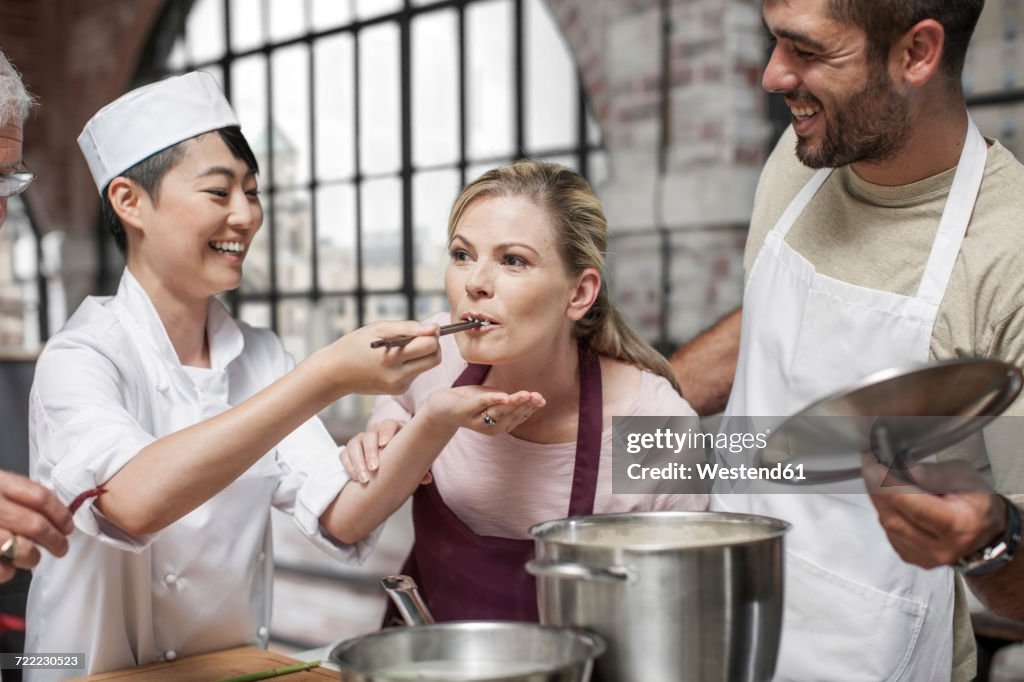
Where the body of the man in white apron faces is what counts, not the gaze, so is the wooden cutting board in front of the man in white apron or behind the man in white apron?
in front

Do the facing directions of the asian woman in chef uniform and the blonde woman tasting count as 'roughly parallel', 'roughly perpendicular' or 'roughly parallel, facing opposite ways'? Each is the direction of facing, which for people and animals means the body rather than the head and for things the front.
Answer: roughly perpendicular

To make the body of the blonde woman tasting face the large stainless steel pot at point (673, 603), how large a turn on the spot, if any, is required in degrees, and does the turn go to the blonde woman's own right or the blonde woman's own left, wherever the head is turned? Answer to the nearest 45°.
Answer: approximately 45° to the blonde woman's own left

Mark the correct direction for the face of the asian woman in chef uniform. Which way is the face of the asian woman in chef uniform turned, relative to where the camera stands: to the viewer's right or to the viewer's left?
to the viewer's right

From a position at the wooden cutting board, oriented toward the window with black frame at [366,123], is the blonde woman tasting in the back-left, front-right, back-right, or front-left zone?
front-right

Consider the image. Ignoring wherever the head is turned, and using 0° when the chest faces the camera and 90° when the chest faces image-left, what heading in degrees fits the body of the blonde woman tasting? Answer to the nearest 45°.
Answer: approximately 45°

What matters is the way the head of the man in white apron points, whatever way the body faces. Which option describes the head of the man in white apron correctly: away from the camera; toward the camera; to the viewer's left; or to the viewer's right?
to the viewer's left

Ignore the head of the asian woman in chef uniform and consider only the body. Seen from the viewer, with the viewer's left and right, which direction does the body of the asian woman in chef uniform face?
facing the viewer and to the right of the viewer

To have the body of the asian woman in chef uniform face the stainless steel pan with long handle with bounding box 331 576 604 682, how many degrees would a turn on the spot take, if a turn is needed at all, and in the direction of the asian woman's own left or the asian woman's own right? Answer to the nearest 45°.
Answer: approximately 45° to the asian woman's own right

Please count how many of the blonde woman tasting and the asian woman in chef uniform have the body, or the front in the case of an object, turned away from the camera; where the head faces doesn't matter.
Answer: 0

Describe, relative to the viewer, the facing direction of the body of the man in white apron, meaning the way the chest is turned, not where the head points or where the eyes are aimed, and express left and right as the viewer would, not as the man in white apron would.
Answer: facing the viewer and to the left of the viewer

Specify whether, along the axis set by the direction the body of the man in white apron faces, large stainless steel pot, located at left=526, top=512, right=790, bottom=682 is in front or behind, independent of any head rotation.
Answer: in front

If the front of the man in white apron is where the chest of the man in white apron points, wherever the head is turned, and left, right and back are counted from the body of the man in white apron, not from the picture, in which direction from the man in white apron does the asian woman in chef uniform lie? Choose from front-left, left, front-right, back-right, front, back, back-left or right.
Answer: front-right

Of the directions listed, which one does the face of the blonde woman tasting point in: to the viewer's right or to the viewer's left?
to the viewer's left
